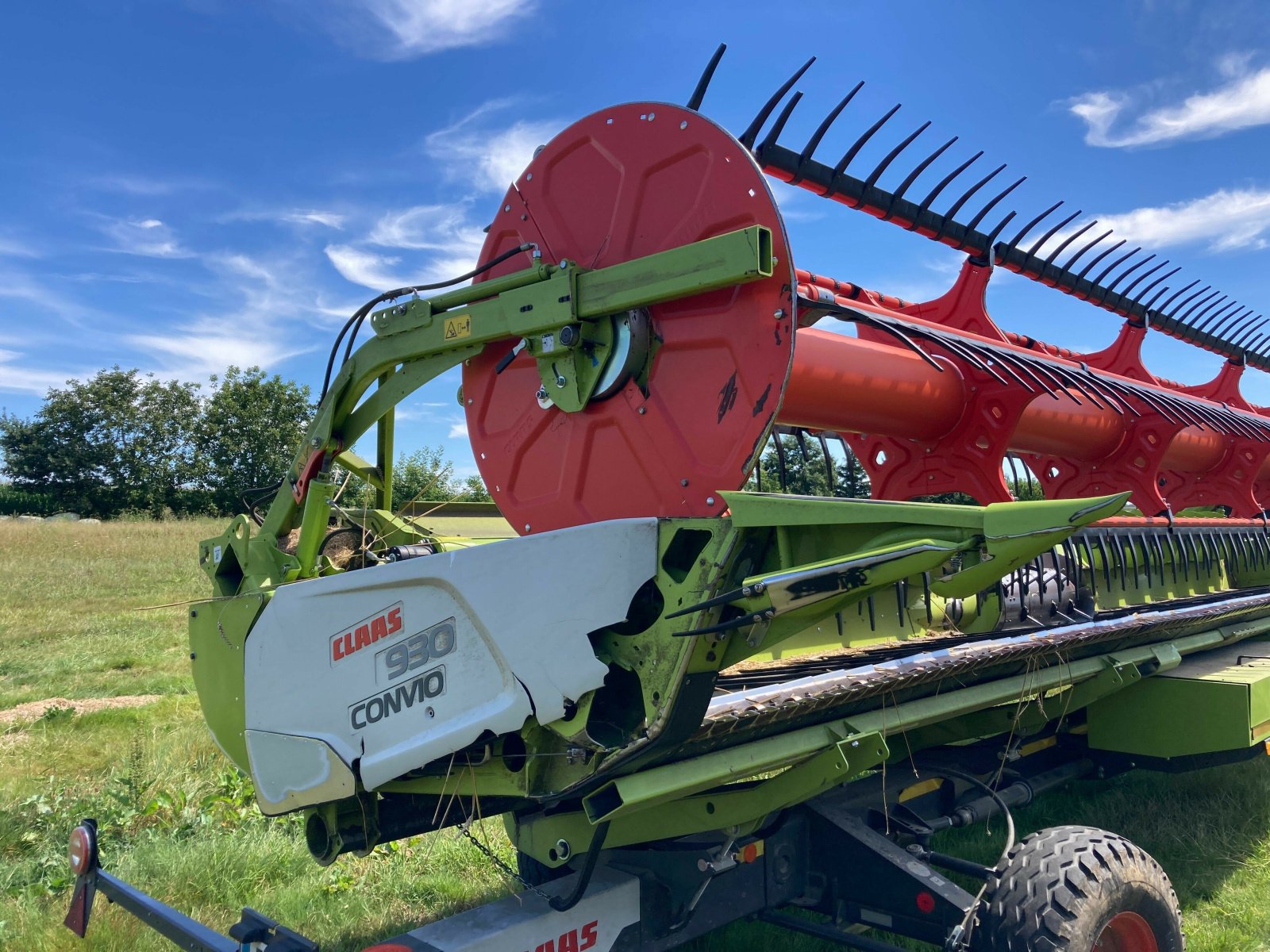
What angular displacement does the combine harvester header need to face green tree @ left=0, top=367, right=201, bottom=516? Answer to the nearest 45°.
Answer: approximately 180°

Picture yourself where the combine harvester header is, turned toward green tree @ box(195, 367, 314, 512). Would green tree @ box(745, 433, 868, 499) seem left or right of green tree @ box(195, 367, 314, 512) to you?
right

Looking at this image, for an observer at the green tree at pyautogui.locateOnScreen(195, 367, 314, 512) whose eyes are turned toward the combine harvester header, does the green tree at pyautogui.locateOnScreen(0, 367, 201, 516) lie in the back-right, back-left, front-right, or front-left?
back-right

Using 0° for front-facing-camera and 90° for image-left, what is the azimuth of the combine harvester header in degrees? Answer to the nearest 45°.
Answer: approximately 315°

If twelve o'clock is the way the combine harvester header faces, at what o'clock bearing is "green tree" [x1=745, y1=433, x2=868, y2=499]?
The green tree is roughly at 8 o'clock from the combine harvester header.
